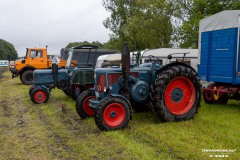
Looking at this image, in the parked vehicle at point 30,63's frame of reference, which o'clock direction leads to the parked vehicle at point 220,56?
the parked vehicle at point 220,56 is roughly at 8 o'clock from the parked vehicle at point 30,63.

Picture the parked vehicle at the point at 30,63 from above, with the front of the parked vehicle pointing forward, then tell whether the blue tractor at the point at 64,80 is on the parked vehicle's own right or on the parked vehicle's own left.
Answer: on the parked vehicle's own left

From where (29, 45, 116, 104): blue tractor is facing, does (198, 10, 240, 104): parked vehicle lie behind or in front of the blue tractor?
behind

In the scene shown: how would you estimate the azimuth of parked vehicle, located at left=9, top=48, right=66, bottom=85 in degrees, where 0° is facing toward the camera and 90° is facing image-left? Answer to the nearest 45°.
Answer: approximately 90°

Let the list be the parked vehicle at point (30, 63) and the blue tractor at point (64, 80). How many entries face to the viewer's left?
2

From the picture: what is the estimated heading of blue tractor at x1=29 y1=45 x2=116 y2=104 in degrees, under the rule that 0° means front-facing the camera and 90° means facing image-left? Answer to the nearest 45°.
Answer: approximately 90°

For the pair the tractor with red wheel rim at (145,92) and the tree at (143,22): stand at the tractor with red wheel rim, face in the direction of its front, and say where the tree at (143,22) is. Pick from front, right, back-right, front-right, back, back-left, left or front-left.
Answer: back-right

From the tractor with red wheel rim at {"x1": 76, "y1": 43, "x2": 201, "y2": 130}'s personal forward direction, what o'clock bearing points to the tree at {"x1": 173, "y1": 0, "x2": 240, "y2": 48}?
The tree is roughly at 5 o'clock from the tractor with red wheel rim.
